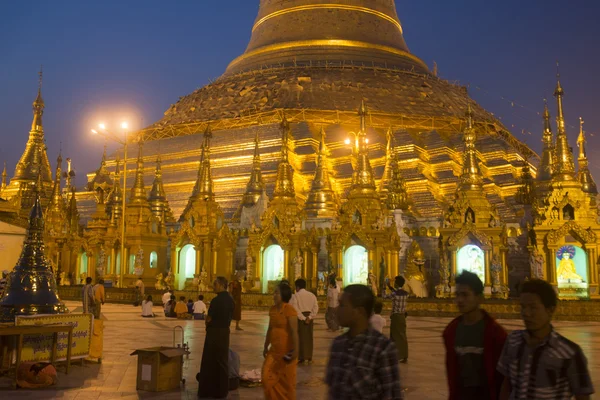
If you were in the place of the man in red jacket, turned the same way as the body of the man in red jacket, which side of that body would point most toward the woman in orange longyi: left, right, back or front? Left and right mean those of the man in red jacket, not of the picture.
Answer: right

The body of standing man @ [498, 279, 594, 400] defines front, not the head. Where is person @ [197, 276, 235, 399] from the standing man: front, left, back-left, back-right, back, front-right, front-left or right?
right

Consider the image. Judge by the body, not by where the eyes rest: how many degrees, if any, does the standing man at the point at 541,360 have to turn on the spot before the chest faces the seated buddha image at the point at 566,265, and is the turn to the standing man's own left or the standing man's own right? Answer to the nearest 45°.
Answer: approximately 135° to the standing man's own right

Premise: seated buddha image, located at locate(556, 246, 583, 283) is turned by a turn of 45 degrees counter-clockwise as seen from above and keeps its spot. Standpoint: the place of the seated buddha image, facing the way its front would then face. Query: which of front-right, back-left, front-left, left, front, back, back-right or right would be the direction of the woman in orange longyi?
front-right

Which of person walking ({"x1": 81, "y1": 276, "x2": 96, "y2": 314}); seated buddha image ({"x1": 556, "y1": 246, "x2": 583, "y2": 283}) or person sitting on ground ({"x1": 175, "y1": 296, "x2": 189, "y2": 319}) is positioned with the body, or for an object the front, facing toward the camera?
the seated buddha image

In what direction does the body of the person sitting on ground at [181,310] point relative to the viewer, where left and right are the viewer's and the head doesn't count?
facing away from the viewer

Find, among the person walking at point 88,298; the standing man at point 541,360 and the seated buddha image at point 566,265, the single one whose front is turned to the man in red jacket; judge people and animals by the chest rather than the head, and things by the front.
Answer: the seated buddha image
